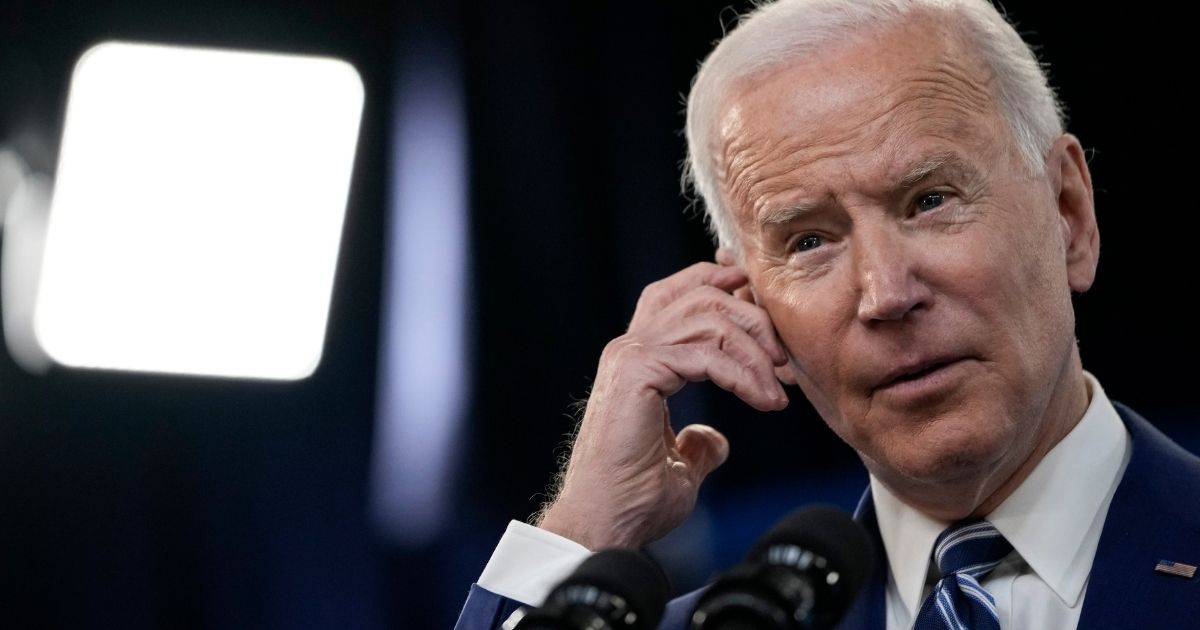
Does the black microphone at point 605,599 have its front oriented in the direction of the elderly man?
yes

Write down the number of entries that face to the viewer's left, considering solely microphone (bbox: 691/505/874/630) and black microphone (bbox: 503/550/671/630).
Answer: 0

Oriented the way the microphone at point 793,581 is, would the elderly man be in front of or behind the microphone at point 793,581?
in front

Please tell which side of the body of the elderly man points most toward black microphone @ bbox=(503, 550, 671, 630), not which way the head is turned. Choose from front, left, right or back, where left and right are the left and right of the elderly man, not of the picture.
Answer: front

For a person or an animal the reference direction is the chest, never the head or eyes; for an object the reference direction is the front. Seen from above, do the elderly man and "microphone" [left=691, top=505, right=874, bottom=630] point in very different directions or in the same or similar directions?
very different directions

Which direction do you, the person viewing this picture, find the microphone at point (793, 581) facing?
facing away from the viewer and to the right of the viewer

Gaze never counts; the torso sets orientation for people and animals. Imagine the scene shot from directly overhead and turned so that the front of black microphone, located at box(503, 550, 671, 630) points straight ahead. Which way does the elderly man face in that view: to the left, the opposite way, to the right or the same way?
the opposite way

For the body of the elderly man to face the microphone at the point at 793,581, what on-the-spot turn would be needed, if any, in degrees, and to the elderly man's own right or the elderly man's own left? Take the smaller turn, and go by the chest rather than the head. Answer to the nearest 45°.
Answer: approximately 45° to the elderly man's own left
